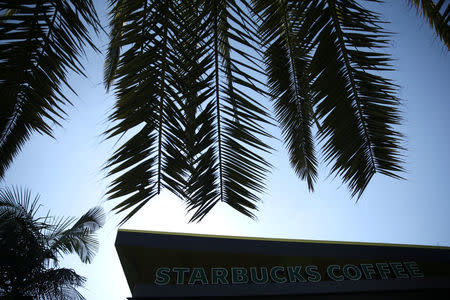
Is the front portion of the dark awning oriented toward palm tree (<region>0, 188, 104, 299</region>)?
no

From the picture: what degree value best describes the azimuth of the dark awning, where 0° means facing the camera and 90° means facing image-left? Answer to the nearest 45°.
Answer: approximately 315°
